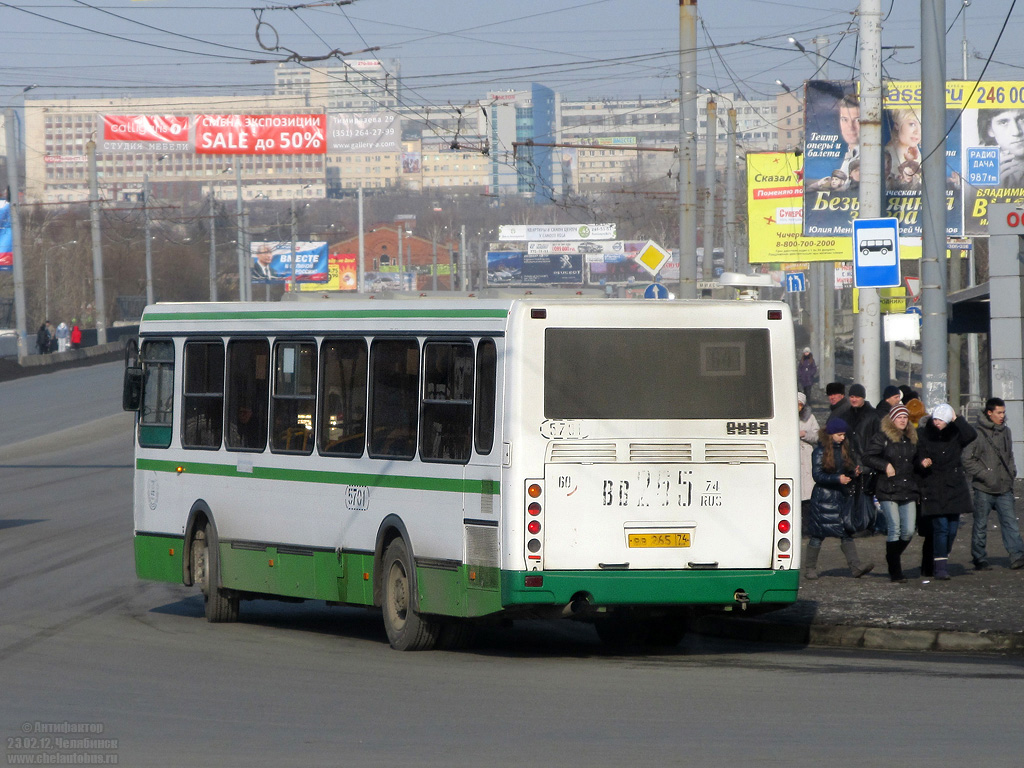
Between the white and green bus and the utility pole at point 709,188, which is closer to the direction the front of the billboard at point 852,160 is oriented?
the white and green bus

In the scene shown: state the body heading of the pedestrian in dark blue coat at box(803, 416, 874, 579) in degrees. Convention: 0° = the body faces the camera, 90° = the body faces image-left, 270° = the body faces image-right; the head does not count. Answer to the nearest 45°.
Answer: approximately 315°

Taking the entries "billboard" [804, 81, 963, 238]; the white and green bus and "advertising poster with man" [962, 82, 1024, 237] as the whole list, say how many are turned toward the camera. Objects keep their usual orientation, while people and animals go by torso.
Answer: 2

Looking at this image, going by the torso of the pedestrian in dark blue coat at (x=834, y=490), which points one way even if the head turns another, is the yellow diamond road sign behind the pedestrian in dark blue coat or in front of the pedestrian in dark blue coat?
behind

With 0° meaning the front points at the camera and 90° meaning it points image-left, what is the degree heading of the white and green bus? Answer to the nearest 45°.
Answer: approximately 135°

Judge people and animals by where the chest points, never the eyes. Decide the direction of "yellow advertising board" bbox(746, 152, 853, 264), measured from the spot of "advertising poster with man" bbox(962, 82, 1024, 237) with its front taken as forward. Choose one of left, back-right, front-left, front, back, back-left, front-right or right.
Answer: back-right

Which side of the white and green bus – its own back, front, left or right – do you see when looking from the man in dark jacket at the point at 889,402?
right

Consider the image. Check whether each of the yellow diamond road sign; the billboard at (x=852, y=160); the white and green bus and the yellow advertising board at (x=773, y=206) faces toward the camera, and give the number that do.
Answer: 3

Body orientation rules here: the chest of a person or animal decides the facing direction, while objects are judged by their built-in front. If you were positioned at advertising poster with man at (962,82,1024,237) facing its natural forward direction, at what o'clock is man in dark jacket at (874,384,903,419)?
The man in dark jacket is roughly at 12 o'clock from the advertising poster with man.

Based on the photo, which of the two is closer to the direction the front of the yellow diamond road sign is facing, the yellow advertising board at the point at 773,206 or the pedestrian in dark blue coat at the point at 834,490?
the pedestrian in dark blue coat

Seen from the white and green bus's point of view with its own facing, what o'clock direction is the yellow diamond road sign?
The yellow diamond road sign is roughly at 2 o'clock from the white and green bus.

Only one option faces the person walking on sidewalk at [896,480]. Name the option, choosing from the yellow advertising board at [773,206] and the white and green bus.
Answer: the yellow advertising board

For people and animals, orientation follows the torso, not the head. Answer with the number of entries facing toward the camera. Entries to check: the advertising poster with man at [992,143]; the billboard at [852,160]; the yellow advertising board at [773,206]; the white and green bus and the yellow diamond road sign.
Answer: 4

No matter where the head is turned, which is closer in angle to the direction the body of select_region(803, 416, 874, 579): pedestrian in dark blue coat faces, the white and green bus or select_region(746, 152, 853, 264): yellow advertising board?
the white and green bus

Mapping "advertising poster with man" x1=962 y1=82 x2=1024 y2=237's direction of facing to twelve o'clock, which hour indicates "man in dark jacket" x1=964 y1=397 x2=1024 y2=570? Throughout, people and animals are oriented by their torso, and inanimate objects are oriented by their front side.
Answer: The man in dark jacket is roughly at 12 o'clock from the advertising poster with man.
